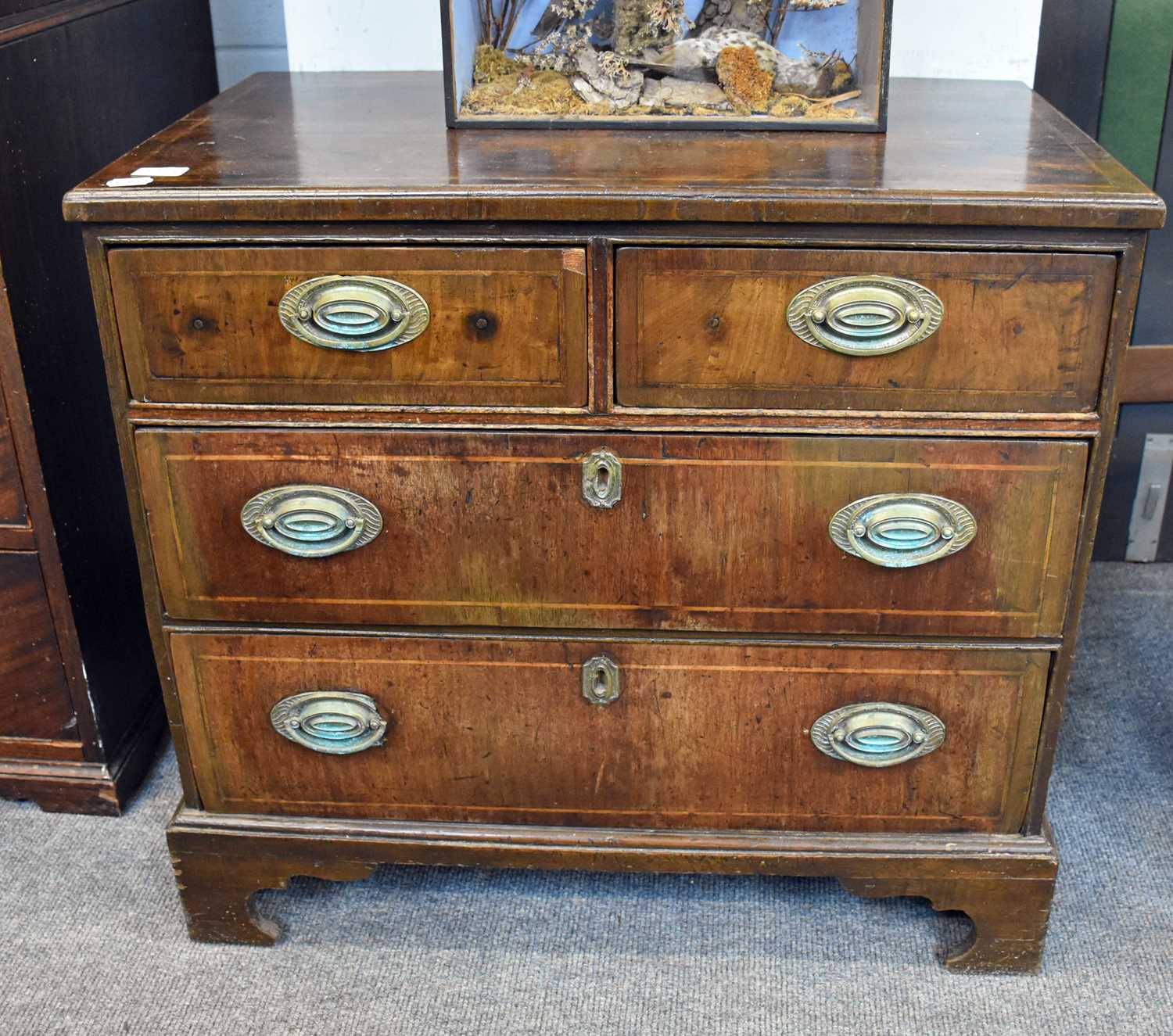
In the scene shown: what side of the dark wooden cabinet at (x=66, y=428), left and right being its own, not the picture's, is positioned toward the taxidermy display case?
left

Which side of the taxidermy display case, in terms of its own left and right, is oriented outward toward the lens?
front

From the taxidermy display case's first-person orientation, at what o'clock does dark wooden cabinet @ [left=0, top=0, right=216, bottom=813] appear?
The dark wooden cabinet is roughly at 3 o'clock from the taxidermy display case.

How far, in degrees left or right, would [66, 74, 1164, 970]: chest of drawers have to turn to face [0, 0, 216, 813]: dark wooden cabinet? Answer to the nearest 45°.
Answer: approximately 135° to its right

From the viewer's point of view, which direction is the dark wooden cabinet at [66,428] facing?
toward the camera
